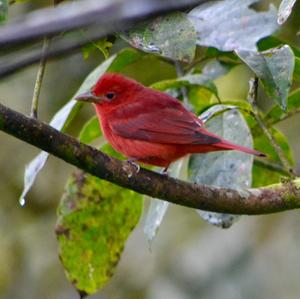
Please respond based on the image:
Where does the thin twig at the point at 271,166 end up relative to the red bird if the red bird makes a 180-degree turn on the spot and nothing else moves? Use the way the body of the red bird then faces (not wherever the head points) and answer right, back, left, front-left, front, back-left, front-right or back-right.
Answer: front

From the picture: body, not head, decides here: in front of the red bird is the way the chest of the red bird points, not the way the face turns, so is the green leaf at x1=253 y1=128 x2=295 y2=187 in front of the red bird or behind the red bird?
behind

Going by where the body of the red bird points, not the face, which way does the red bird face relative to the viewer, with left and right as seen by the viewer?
facing to the left of the viewer
